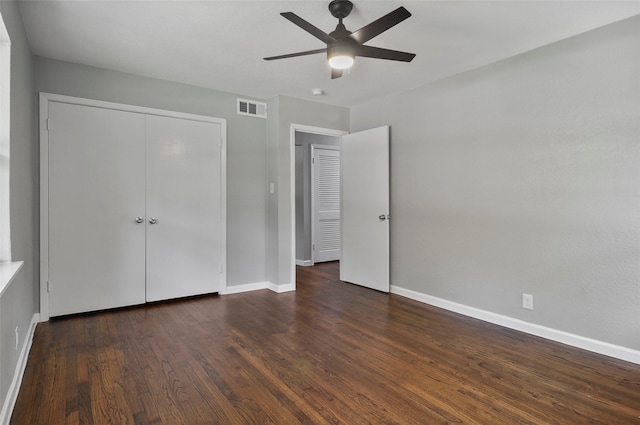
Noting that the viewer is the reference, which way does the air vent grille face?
facing the viewer and to the right of the viewer

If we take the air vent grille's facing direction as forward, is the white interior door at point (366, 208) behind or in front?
in front

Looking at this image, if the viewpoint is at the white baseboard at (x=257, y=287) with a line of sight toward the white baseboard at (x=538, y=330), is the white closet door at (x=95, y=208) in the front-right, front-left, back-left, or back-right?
back-right

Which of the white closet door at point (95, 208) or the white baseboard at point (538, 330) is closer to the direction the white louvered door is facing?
the white baseboard

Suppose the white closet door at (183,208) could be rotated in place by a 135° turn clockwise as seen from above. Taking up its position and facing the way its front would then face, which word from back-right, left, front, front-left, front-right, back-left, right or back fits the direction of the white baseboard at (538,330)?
back

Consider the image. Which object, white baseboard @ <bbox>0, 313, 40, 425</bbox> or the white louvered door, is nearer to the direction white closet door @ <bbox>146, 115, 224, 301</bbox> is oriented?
the white baseboard

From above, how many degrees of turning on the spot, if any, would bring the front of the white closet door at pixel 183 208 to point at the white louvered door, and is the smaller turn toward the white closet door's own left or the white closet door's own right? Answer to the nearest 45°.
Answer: approximately 135° to the white closet door's own left

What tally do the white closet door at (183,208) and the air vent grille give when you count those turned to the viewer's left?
0

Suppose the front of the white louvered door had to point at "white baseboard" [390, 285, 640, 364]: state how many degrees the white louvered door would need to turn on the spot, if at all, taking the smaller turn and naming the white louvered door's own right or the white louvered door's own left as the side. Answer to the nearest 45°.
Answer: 0° — it already faces it

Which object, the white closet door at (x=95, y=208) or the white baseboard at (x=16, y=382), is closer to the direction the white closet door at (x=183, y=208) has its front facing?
the white baseboard

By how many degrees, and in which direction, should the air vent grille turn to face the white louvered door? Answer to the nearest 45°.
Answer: approximately 90° to its left

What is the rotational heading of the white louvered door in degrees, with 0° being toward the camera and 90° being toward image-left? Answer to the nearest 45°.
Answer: approximately 315°
